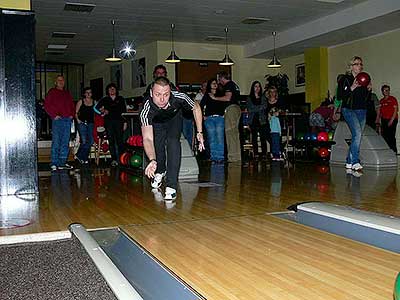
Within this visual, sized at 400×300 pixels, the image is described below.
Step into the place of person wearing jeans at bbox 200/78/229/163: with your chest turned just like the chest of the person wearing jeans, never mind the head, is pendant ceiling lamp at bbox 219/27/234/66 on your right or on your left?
on your left

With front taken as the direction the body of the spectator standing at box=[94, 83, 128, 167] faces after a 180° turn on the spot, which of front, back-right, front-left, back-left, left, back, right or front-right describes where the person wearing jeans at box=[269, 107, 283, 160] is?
right

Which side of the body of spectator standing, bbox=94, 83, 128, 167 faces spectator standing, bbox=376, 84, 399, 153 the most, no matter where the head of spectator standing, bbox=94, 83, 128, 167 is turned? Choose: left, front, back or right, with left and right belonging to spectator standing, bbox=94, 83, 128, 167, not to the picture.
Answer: left

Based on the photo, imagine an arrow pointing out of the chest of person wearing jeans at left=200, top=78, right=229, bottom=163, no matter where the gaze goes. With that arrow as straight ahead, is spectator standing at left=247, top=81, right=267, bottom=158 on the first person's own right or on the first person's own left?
on the first person's own left

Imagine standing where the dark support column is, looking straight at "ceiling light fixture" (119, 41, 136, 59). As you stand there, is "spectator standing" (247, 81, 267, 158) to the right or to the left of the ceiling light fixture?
right

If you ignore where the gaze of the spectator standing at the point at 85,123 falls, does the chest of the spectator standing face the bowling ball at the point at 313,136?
no

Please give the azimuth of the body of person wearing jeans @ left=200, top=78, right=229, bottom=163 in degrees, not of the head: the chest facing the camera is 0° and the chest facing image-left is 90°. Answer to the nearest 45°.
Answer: approximately 315°

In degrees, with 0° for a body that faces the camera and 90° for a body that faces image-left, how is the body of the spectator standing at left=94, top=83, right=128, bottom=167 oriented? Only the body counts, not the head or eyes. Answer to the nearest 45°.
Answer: approximately 0°

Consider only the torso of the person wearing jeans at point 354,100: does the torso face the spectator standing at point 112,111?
no

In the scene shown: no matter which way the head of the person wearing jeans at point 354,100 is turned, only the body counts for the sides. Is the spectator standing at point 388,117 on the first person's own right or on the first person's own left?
on the first person's own left

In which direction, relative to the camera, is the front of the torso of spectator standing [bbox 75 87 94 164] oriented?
toward the camera

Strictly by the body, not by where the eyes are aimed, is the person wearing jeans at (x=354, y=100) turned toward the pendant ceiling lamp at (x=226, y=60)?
no
